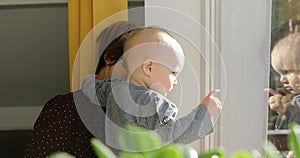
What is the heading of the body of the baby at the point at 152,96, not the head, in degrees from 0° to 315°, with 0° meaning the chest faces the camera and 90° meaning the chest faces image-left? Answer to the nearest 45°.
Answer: approximately 225°

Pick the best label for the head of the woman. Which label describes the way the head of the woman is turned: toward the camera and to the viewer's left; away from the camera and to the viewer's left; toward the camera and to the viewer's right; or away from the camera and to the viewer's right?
away from the camera and to the viewer's right
